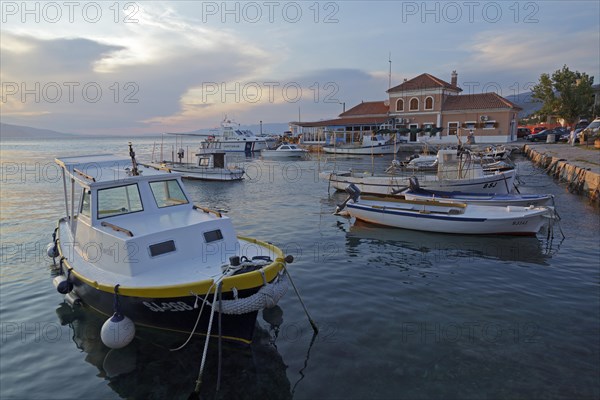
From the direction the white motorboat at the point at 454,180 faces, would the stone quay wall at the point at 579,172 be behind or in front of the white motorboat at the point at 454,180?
in front

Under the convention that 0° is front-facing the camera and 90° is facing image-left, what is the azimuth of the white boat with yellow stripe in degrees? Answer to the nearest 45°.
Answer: approximately 315°

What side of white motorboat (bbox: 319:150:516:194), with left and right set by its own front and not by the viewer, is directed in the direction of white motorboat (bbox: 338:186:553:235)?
right

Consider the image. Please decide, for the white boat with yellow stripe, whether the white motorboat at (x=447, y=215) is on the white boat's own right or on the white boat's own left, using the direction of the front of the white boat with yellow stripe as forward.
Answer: on the white boat's own left

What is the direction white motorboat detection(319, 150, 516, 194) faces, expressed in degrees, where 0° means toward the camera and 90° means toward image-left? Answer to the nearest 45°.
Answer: approximately 270°

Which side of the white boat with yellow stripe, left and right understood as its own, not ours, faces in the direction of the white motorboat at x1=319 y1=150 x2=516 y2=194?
left

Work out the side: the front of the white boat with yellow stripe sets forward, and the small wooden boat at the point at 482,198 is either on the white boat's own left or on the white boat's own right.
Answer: on the white boat's own left

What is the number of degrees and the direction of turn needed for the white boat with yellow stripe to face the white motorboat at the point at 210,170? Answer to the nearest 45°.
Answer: approximately 135° to its left

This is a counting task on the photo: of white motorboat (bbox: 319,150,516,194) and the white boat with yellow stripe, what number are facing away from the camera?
0

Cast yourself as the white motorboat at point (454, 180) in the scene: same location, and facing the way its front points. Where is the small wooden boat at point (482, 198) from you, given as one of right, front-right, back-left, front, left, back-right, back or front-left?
right

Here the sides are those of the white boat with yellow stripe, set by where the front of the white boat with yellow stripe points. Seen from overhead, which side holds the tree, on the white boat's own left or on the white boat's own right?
on the white boat's own left
